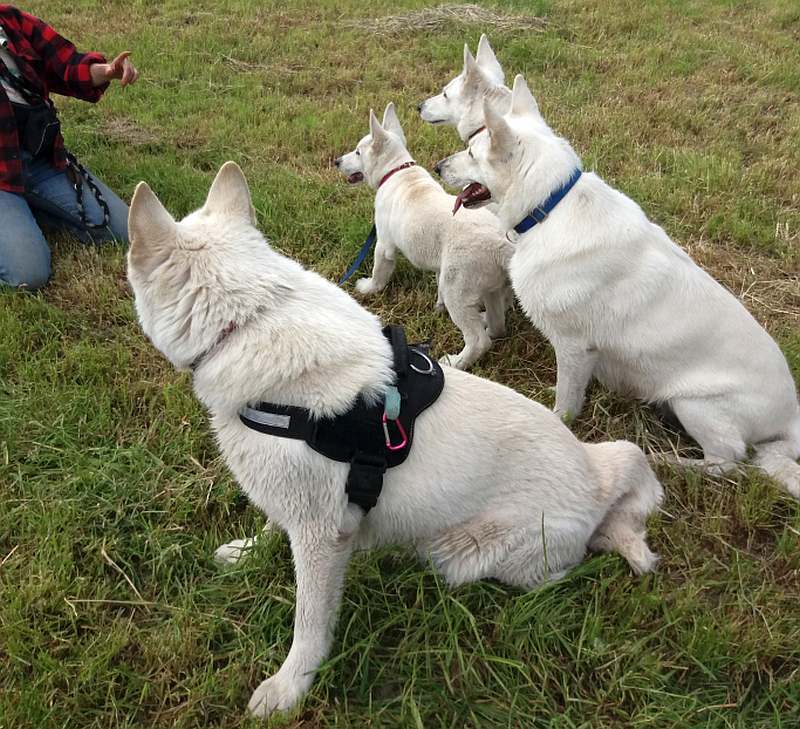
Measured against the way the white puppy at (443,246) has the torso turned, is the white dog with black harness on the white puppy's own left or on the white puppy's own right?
on the white puppy's own left

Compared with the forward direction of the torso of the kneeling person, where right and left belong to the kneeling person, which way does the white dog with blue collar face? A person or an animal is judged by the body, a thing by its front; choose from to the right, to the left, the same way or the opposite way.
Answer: the opposite way

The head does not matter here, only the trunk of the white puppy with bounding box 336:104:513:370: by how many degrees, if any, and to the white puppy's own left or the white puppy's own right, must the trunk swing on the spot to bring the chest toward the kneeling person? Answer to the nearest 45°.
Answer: approximately 45° to the white puppy's own left

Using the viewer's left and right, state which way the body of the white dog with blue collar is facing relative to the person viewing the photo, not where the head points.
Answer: facing to the left of the viewer

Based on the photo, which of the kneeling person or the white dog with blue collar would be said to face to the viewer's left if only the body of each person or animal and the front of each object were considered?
the white dog with blue collar

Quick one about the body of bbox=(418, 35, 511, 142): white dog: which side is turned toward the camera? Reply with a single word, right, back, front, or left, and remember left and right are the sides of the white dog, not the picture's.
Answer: left

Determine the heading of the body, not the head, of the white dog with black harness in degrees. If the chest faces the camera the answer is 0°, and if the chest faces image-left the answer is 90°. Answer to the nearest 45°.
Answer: approximately 90°

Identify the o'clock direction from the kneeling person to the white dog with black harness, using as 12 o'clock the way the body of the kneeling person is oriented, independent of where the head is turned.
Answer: The white dog with black harness is roughly at 1 o'clock from the kneeling person.

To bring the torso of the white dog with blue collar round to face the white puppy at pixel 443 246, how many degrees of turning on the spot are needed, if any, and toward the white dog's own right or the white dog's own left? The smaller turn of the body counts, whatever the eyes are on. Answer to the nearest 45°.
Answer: approximately 45° to the white dog's own right

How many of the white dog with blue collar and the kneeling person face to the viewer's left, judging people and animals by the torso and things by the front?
1
